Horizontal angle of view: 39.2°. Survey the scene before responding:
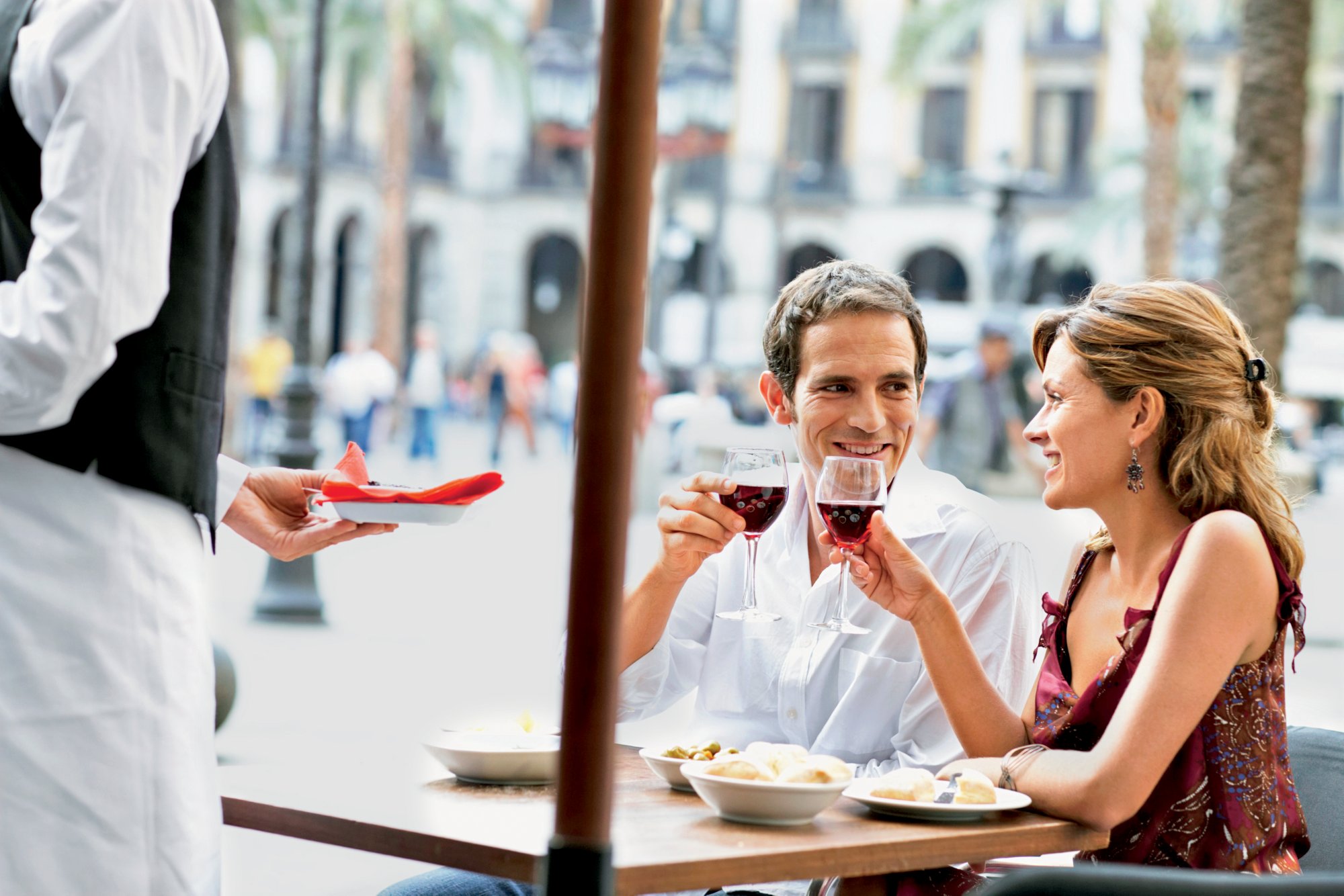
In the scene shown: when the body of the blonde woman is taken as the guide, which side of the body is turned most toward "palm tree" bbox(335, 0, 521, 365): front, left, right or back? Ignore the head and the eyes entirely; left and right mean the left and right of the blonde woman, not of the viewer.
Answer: right

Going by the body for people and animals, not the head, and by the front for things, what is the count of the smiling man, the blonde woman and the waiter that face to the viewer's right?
1

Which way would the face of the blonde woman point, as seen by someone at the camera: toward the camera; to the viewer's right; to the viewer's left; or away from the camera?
to the viewer's left

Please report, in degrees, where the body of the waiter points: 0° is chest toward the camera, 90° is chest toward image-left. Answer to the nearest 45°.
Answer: approximately 270°

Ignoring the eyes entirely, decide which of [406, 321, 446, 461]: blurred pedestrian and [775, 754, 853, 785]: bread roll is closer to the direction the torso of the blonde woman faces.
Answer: the bread roll

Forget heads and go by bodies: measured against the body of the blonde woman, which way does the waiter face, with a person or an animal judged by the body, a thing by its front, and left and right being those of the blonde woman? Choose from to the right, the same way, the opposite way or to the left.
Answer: the opposite way

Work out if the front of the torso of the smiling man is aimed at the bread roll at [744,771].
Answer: yes

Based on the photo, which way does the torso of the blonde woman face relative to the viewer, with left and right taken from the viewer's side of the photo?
facing the viewer and to the left of the viewer

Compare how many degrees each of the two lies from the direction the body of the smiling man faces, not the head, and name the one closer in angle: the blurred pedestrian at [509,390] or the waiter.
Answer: the waiter
